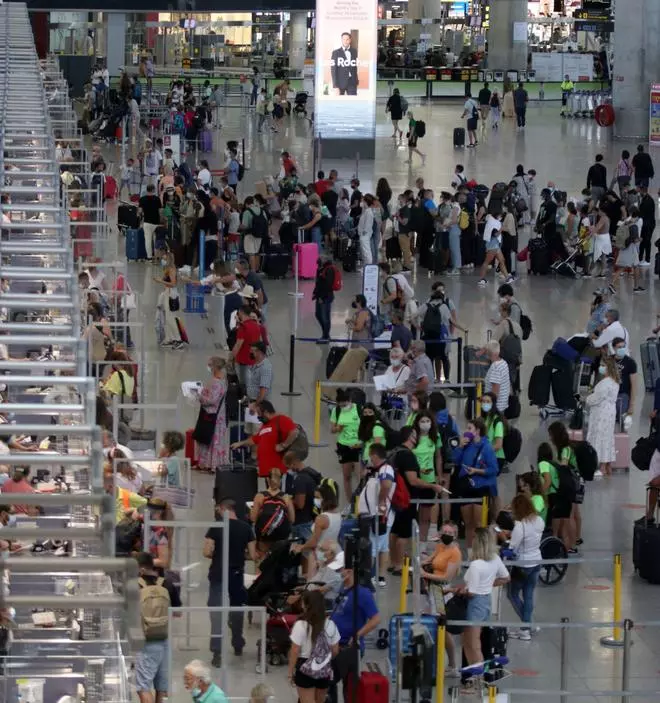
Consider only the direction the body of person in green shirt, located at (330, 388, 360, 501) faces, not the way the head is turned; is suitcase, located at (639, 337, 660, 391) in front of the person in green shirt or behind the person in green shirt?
behind

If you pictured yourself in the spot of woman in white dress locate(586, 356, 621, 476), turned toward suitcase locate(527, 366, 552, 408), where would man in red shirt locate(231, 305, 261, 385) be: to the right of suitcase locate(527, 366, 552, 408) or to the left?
left

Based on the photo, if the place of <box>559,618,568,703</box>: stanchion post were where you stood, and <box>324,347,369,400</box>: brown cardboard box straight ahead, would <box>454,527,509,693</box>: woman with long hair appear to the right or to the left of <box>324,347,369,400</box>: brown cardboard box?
left

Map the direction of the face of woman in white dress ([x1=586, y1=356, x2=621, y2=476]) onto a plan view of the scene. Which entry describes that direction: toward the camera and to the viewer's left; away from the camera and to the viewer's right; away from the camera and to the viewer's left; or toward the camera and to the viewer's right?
toward the camera and to the viewer's left

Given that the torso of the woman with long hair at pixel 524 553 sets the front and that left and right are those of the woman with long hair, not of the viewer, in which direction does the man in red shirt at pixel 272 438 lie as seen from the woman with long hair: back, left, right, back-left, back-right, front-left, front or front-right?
front

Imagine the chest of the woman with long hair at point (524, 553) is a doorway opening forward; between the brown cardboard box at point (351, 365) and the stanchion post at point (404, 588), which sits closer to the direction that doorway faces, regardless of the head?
the brown cardboard box

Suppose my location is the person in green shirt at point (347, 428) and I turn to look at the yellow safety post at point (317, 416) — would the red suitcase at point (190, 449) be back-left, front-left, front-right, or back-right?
front-left

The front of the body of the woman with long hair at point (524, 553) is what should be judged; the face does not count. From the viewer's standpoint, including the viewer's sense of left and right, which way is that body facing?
facing away from the viewer and to the left of the viewer

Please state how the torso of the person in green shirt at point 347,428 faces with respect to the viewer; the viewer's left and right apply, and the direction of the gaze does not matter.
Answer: facing the viewer and to the left of the viewer

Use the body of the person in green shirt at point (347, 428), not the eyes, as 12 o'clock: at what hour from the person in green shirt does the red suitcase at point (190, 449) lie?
The red suitcase is roughly at 3 o'clock from the person in green shirt.

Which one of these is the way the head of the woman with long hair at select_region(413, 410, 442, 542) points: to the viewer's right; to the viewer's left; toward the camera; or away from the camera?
toward the camera

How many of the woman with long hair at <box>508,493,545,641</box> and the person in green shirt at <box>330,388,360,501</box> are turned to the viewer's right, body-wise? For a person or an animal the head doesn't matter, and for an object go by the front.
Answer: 0
